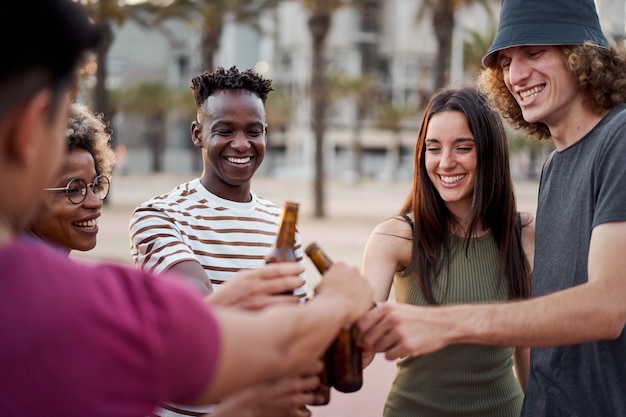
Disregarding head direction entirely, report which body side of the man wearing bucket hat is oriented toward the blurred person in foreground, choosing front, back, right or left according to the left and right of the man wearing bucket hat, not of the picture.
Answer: front

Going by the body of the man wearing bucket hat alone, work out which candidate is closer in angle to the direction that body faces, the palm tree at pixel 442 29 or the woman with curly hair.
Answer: the woman with curly hair

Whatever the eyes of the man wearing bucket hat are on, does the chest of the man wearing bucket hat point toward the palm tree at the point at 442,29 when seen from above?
no

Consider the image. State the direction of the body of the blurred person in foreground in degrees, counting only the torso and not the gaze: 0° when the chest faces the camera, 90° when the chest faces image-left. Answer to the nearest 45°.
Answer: approximately 225°

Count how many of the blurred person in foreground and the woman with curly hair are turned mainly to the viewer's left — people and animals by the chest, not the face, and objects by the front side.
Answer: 0

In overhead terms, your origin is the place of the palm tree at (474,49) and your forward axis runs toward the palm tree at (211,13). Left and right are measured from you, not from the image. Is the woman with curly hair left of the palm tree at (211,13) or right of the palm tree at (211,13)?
left

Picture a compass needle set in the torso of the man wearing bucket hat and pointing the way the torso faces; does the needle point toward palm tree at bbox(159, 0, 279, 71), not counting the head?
no

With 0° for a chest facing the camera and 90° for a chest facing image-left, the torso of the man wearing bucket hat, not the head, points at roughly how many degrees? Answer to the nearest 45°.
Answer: approximately 45°

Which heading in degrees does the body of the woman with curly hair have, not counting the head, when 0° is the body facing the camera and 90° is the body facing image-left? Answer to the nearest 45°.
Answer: approximately 315°

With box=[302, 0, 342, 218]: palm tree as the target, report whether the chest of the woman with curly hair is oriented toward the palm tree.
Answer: no

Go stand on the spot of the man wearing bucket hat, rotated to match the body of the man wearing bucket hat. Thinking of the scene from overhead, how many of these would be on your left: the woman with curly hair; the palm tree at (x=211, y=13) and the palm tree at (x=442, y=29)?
0

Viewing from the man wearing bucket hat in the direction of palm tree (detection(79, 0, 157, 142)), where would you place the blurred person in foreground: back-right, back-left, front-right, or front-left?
back-left

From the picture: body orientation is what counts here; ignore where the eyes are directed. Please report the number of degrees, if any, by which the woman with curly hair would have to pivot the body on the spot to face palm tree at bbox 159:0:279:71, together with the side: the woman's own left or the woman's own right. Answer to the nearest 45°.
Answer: approximately 135° to the woman's own left

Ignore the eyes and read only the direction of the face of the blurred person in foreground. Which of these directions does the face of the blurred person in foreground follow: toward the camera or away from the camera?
away from the camera

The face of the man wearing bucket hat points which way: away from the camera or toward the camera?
toward the camera

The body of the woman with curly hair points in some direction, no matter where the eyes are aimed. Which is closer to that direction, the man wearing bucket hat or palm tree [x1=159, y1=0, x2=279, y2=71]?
the man wearing bucket hat
